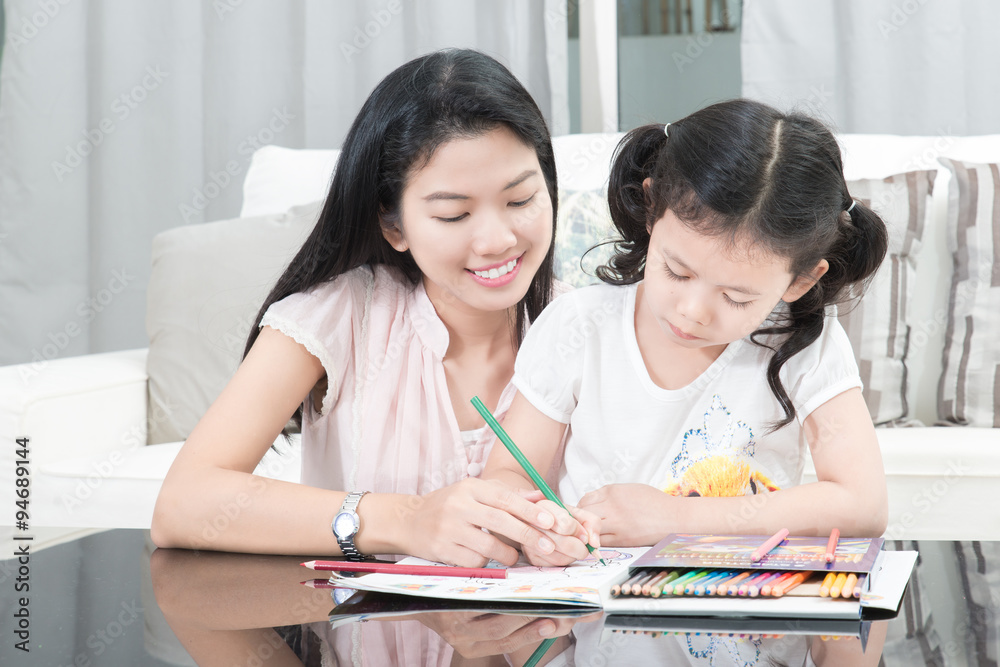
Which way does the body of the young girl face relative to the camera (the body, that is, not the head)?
toward the camera

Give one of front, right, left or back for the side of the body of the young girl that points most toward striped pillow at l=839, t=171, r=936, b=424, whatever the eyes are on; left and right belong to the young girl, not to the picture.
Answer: back

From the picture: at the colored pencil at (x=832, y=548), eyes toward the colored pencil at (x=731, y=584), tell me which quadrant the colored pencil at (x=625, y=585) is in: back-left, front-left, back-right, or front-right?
front-right

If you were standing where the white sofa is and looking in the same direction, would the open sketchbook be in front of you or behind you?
in front

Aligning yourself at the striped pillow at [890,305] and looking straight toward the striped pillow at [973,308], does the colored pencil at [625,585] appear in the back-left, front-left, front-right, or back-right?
back-right

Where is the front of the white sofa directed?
toward the camera

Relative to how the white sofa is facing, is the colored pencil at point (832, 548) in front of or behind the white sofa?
in front

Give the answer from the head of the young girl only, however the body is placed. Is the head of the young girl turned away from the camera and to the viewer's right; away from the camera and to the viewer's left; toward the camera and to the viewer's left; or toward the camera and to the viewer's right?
toward the camera and to the viewer's left
